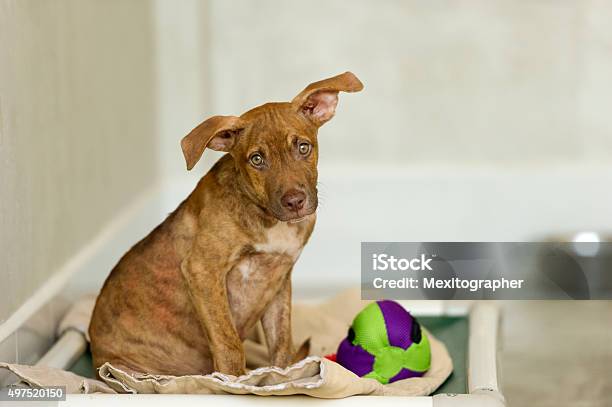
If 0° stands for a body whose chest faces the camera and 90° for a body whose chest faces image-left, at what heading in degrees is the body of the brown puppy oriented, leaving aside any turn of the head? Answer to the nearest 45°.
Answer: approximately 315°
